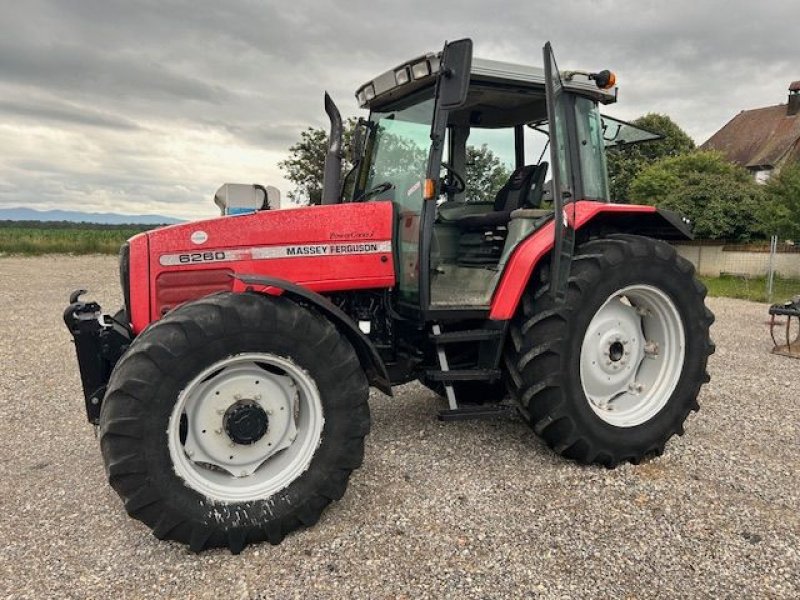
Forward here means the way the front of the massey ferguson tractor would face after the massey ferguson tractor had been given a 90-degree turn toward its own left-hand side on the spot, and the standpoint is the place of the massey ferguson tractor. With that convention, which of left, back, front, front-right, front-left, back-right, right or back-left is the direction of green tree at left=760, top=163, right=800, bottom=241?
left

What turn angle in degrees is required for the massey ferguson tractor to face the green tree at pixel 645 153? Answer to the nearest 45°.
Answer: approximately 180°

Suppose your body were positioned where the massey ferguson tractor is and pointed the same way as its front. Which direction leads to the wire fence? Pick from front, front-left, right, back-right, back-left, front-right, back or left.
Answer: back

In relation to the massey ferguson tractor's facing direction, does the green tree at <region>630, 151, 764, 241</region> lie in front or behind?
behind

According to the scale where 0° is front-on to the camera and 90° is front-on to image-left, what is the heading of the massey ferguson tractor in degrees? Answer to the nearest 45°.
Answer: approximately 45°
